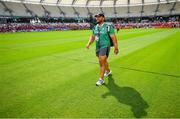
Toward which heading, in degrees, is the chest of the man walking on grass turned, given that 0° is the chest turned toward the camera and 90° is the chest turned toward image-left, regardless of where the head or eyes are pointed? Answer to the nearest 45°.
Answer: approximately 45°
